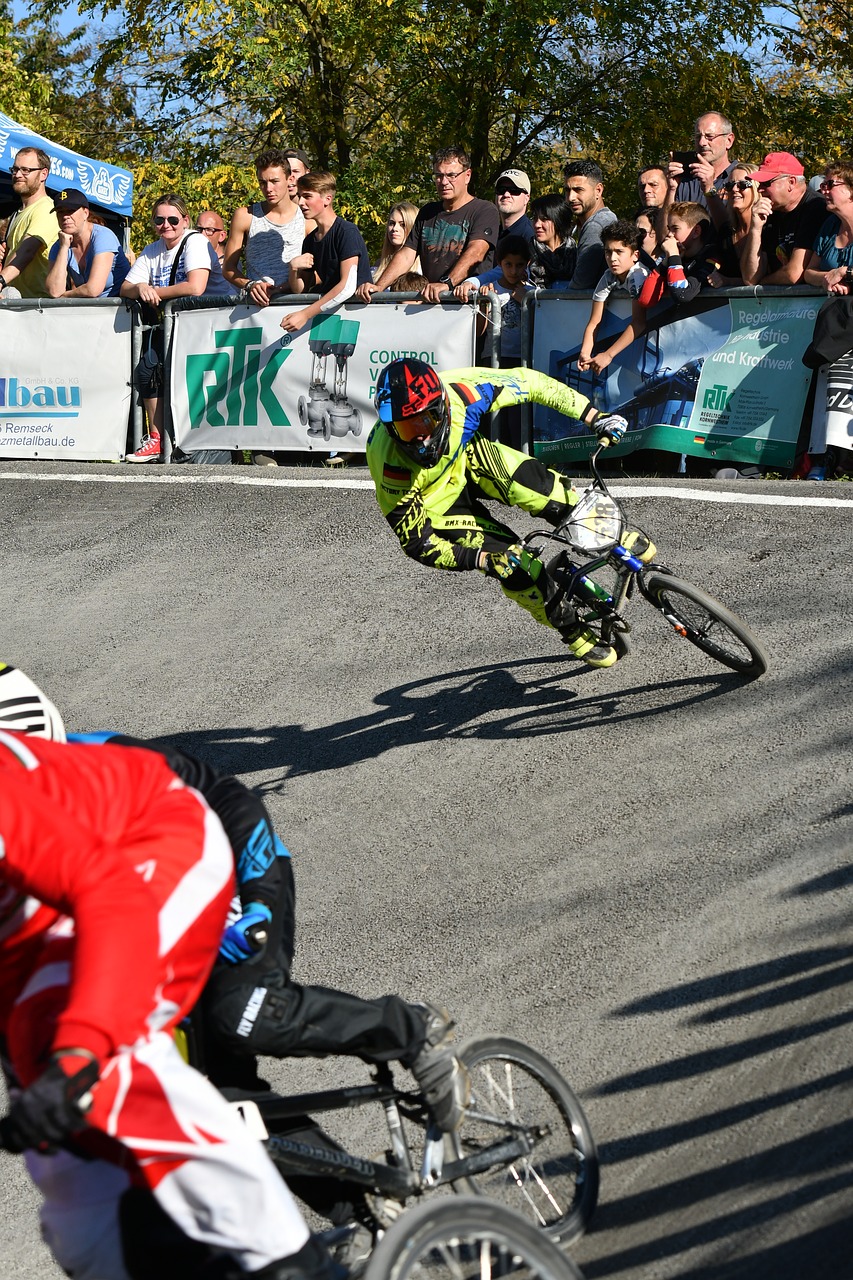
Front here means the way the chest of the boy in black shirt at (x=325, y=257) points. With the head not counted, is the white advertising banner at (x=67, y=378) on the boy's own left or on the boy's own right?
on the boy's own right

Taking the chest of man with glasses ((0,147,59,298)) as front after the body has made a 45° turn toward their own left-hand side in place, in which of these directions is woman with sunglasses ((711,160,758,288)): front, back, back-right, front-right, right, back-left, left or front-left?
front-left

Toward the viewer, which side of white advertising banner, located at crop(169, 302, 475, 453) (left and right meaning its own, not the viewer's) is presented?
front

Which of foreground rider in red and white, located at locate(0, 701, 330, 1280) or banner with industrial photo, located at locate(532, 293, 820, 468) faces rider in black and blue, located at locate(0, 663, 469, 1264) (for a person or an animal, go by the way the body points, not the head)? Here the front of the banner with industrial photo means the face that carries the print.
the banner with industrial photo

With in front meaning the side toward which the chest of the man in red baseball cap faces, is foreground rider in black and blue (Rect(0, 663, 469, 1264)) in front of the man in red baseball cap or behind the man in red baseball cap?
in front

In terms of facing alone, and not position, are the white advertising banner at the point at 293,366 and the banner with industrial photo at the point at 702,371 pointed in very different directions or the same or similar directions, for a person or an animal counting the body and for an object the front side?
same or similar directions

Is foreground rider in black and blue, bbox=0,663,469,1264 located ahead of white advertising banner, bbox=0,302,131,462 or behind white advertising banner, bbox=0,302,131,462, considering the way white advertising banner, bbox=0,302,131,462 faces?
ahead

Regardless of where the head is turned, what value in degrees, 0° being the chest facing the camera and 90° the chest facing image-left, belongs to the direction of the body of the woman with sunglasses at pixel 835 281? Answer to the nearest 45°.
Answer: approximately 45°

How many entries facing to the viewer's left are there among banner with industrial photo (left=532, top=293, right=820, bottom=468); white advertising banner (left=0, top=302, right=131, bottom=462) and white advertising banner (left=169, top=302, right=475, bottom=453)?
0

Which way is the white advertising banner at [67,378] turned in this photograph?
toward the camera

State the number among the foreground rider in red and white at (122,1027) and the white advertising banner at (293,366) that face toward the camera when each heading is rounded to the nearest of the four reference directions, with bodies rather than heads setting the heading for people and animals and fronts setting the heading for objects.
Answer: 1

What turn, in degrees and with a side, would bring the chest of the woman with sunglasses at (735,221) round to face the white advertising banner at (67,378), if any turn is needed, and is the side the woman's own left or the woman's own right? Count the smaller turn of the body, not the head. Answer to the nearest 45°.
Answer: approximately 45° to the woman's own right
